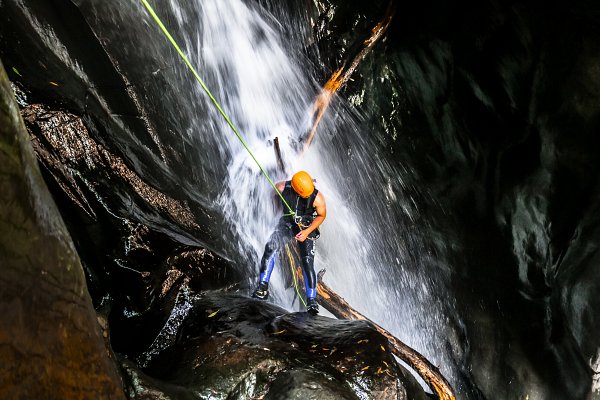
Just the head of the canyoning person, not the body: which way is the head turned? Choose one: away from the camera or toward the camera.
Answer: toward the camera

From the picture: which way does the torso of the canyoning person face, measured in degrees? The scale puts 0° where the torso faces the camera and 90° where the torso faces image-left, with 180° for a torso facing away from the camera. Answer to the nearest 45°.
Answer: approximately 0°
